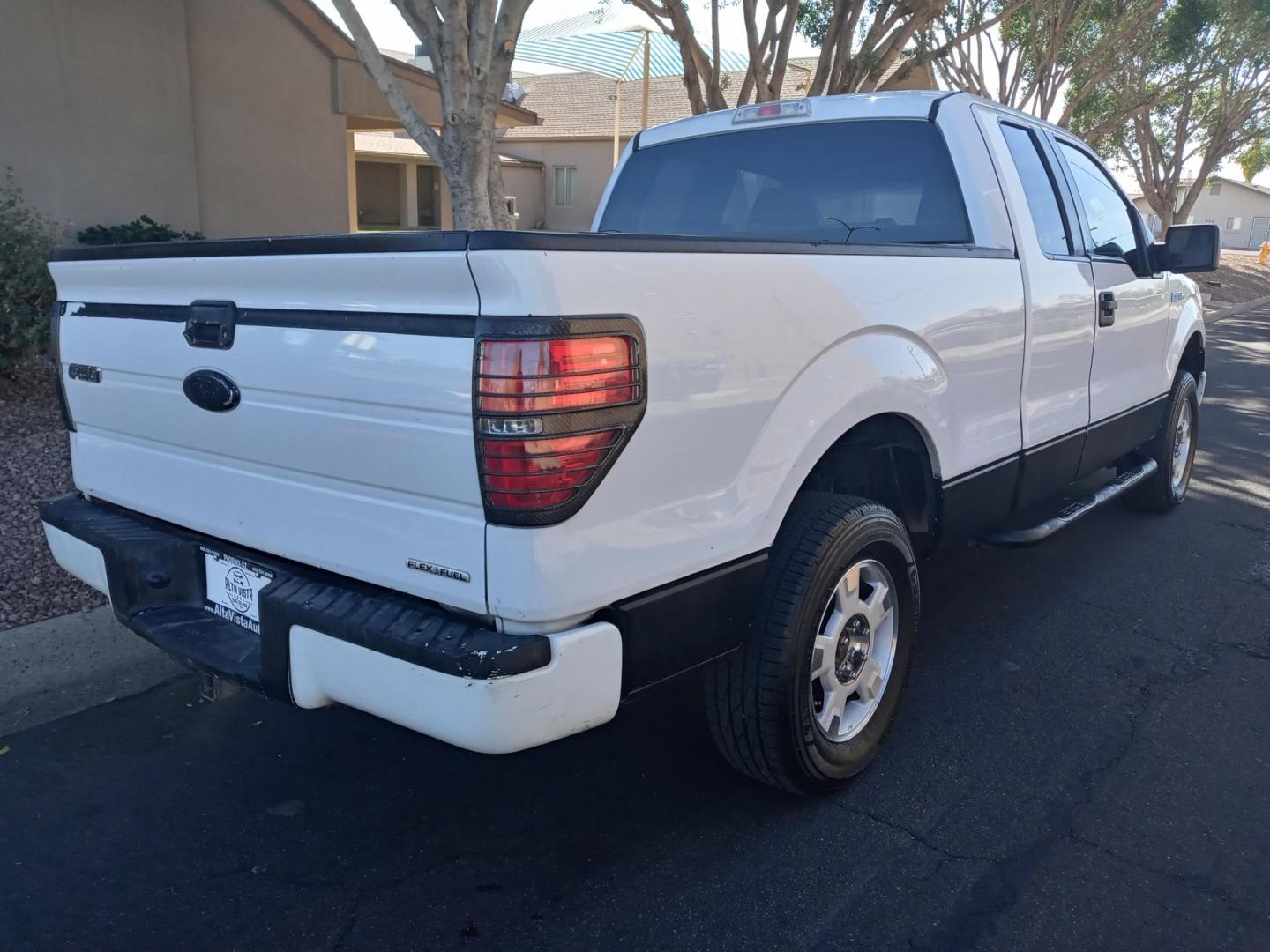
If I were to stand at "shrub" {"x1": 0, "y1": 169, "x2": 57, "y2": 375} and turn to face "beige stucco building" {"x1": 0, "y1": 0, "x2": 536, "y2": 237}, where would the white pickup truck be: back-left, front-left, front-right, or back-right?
back-right

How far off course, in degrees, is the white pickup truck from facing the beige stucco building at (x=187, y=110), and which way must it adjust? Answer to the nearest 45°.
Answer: approximately 90° to its left

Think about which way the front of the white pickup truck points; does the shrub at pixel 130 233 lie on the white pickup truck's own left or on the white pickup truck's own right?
on the white pickup truck's own left

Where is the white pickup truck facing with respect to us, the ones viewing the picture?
facing away from the viewer and to the right of the viewer

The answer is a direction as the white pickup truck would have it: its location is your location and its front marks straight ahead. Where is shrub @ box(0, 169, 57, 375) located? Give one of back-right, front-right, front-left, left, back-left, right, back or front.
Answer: left
